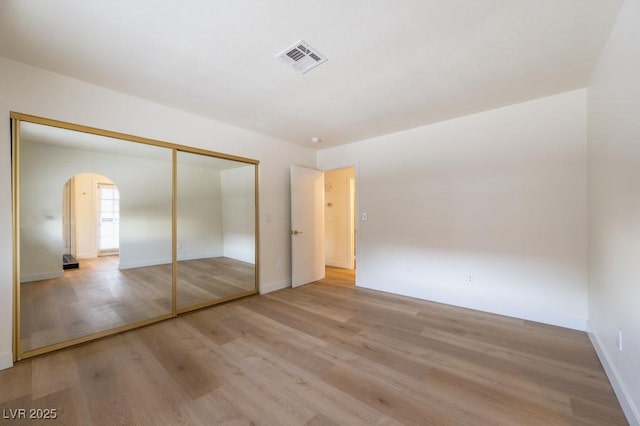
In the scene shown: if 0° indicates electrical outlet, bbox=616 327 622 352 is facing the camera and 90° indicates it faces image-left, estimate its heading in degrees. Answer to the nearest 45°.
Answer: approximately 90°

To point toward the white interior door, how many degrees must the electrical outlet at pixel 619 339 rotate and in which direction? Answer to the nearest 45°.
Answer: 0° — it already faces it

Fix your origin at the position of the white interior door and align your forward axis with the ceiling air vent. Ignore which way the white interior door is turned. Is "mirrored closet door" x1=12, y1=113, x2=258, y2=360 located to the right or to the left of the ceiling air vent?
right
